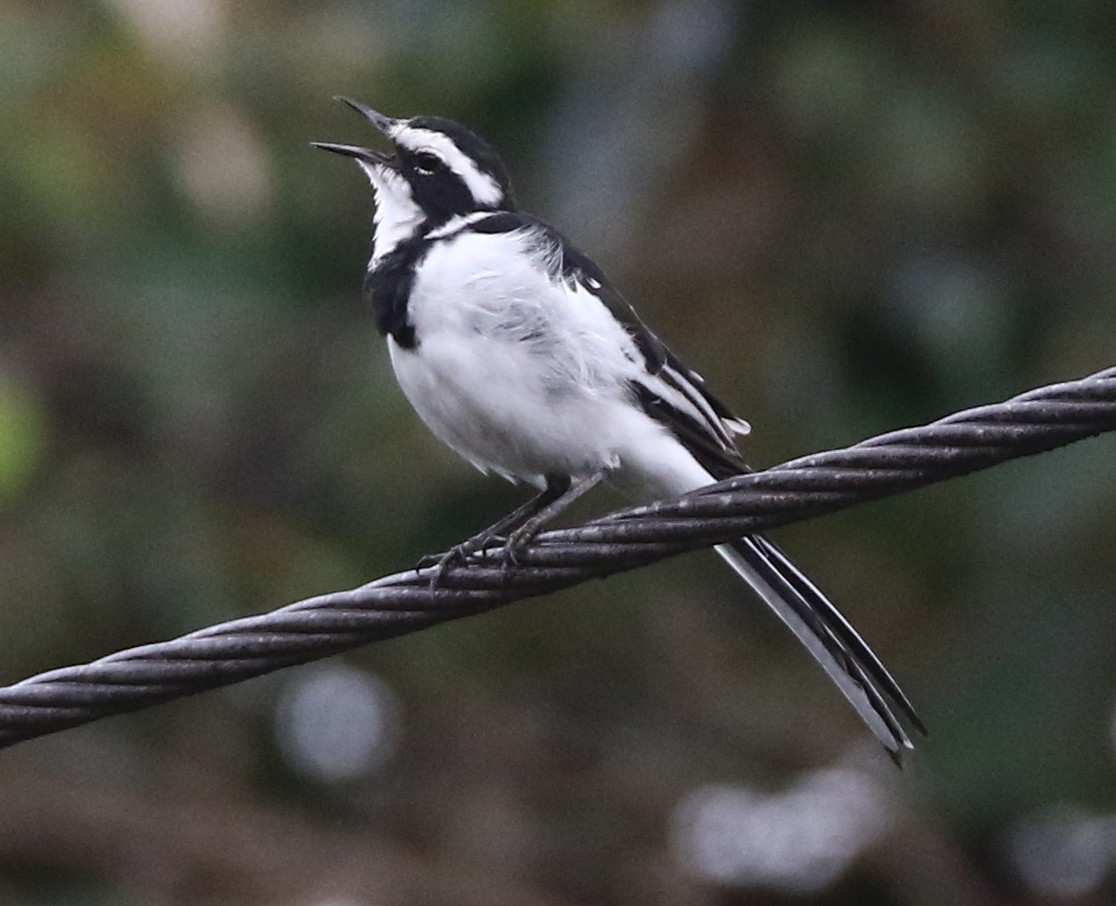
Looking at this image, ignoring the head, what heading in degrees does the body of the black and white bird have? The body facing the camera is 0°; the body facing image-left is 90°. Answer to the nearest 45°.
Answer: approximately 90°
